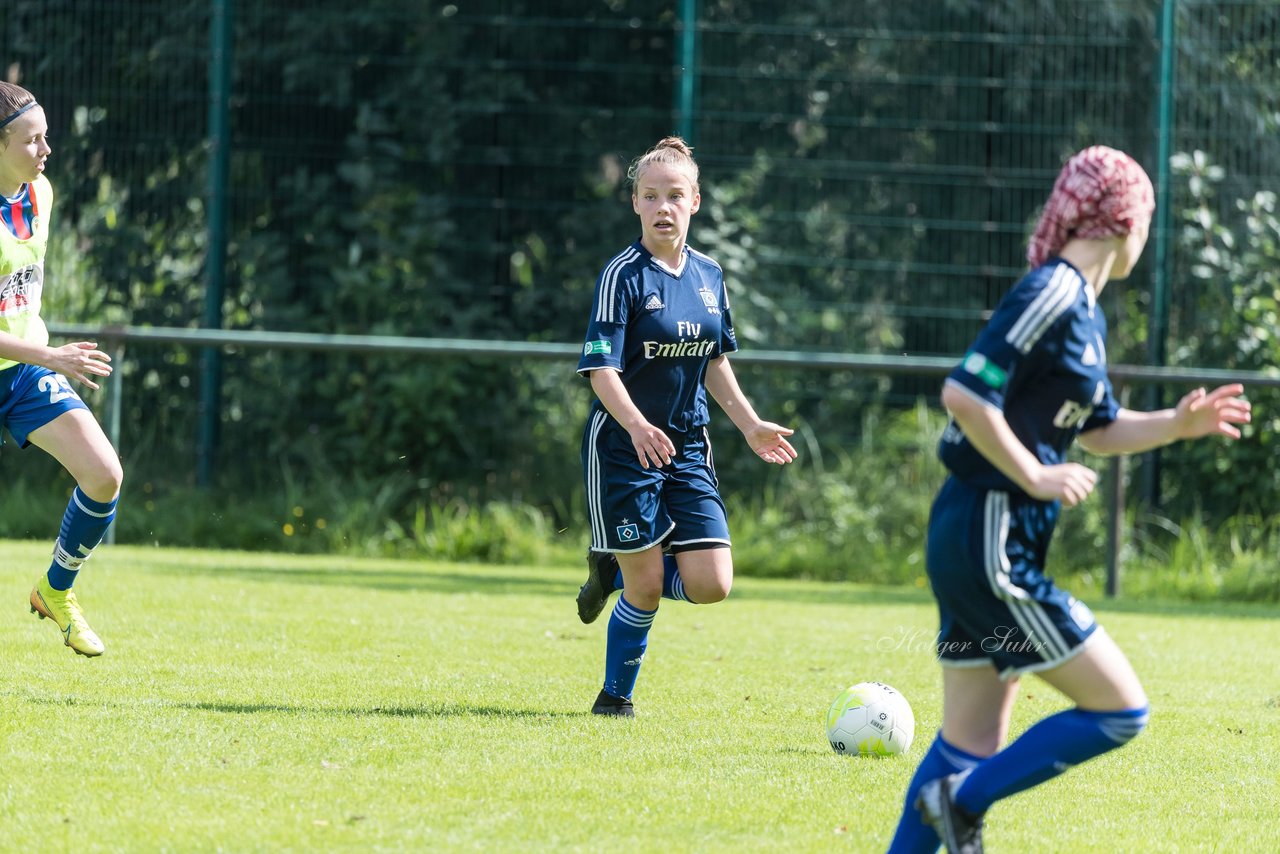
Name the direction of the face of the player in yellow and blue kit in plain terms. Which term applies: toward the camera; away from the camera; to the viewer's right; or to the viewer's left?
to the viewer's right

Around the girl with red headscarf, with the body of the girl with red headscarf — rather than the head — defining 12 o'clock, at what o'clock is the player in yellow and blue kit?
The player in yellow and blue kit is roughly at 7 o'clock from the girl with red headscarf.

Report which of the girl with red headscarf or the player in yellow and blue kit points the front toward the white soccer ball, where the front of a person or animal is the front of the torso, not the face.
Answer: the player in yellow and blue kit

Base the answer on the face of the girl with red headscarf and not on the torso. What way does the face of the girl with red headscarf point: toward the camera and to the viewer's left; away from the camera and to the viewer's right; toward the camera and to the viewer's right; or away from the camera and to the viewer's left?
away from the camera and to the viewer's right

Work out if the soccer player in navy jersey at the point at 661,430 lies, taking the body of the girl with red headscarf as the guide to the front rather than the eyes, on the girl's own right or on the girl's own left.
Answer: on the girl's own left

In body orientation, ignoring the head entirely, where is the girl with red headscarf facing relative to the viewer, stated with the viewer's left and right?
facing to the right of the viewer

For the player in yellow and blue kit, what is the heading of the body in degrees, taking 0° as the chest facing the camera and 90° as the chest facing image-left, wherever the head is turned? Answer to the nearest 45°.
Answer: approximately 315°

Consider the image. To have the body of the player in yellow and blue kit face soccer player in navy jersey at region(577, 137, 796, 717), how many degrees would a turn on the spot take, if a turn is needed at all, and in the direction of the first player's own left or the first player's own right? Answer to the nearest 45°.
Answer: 0° — they already face them
